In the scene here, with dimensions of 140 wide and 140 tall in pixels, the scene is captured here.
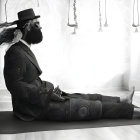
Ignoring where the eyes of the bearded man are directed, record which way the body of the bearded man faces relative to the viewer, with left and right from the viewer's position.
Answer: facing to the right of the viewer

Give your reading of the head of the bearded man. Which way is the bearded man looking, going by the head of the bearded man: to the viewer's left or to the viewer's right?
to the viewer's right
